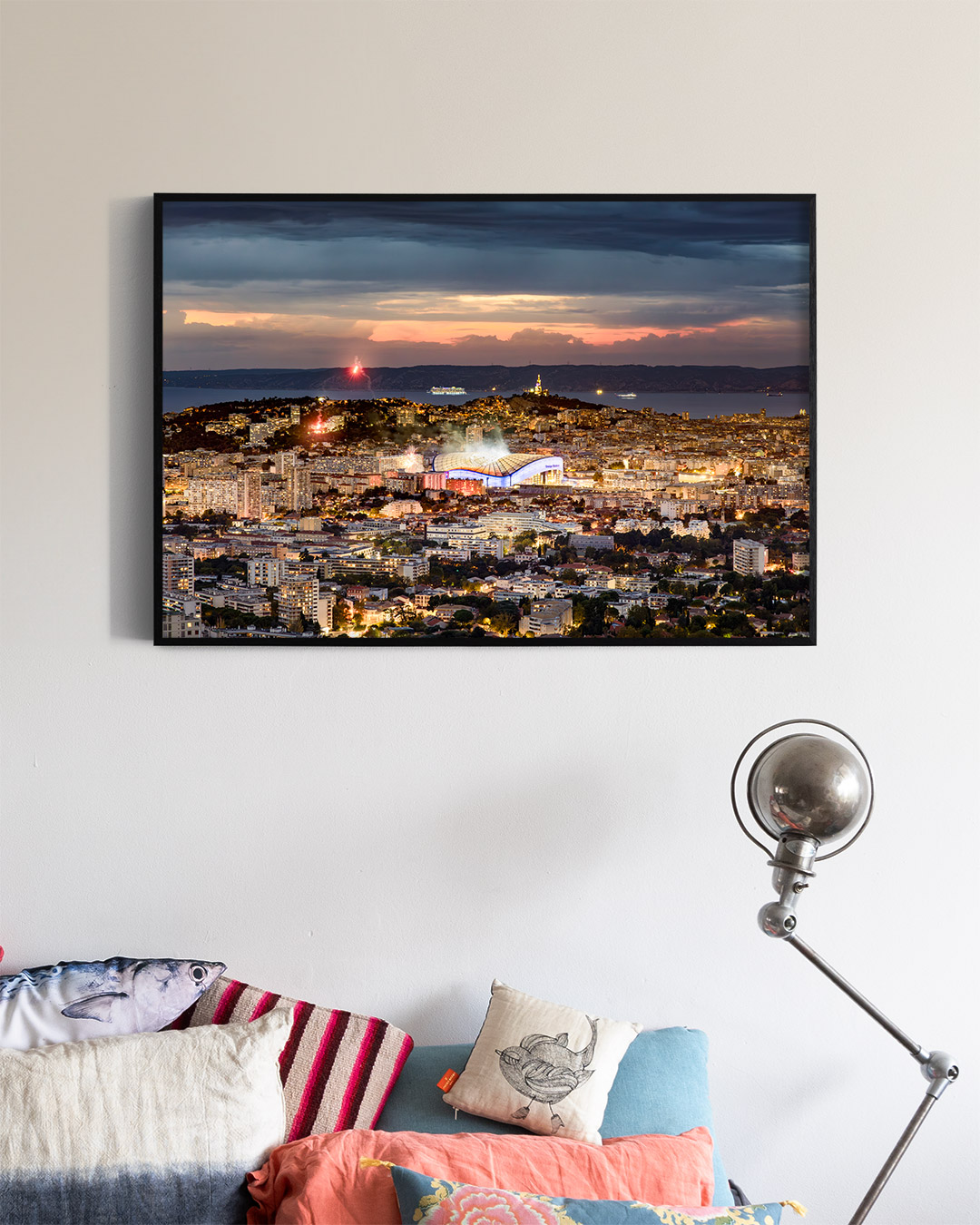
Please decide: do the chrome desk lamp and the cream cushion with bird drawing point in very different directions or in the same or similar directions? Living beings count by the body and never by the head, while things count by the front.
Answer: very different directions

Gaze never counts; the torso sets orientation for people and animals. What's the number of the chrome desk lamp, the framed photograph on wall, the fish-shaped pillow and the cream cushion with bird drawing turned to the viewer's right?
1

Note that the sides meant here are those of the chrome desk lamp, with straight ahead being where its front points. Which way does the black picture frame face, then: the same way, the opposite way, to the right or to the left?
the opposite way

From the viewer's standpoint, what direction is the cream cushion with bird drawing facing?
toward the camera

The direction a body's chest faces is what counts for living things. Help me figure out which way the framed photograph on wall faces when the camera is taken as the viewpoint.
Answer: facing the viewer

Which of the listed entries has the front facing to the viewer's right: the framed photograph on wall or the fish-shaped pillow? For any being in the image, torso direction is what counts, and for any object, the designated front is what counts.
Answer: the fish-shaped pillow

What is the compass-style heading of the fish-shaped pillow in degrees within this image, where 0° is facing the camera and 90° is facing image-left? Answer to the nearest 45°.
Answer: approximately 270°
